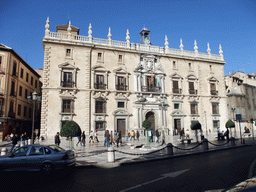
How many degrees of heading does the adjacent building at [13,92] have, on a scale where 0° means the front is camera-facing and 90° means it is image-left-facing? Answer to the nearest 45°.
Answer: approximately 315°

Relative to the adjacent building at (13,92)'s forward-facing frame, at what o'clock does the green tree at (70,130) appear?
The green tree is roughly at 1 o'clock from the adjacent building.

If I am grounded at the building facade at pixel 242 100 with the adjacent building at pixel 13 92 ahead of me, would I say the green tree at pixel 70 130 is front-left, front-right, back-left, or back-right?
front-left

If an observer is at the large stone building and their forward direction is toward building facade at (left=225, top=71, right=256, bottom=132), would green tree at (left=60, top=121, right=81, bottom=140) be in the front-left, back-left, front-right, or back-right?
back-right

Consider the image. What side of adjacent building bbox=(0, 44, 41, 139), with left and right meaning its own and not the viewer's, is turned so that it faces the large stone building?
front

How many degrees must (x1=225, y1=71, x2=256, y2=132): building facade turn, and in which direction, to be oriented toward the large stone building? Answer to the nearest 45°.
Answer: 0° — it already faces it

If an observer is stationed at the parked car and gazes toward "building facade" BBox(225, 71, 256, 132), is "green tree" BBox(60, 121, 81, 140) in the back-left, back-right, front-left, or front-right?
front-left

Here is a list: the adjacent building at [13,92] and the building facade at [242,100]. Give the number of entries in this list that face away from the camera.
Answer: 0

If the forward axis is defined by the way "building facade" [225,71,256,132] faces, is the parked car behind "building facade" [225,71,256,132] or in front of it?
in front

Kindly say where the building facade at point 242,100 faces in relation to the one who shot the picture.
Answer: facing the viewer and to the left of the viewer

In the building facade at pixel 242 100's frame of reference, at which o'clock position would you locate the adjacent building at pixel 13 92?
The adjacent building is roughly at 2 o'clock from the building facade.

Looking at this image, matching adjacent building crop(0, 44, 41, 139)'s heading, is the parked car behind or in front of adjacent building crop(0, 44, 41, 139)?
in front
